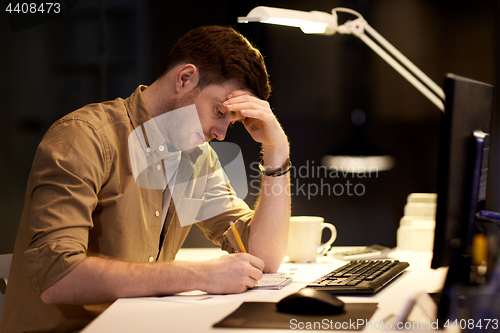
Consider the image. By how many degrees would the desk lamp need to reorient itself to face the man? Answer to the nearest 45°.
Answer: approximately 45° to its left

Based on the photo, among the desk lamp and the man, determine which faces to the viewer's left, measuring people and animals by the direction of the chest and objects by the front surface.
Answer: the desk lamp

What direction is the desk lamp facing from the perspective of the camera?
to the viewer's left

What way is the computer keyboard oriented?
to the viewer's left
